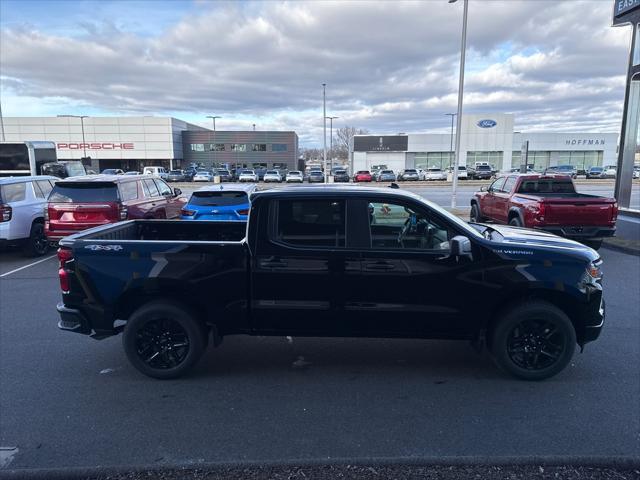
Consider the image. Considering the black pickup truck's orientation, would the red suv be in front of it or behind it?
behind

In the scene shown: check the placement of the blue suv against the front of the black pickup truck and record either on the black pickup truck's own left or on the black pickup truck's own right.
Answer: on the black pickup truck's own left

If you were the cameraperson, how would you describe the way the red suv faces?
facing away from the viewer and to the right of the viewer

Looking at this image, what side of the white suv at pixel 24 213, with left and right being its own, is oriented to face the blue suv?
right

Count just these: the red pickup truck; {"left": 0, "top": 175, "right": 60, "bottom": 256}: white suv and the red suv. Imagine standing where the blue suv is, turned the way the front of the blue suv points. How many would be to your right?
1

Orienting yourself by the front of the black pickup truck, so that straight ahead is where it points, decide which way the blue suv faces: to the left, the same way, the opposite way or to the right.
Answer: to the left

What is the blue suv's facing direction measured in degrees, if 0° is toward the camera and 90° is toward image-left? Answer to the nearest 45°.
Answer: approximately 180°

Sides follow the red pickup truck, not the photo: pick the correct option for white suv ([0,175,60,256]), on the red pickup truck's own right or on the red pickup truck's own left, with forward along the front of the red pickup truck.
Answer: on the red pickup truck's own left

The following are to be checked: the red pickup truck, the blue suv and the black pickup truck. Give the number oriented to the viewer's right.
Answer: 1

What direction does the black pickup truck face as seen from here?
to the viewer's right

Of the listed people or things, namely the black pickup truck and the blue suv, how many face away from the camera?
1

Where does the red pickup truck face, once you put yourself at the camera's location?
facing away from the viewer and to the left of the viewer

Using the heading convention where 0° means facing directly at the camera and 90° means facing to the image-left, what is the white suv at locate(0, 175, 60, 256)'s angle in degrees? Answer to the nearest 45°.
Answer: approximately 225°

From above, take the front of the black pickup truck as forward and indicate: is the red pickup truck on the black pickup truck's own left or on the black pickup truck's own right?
on the black pickup truck's own left

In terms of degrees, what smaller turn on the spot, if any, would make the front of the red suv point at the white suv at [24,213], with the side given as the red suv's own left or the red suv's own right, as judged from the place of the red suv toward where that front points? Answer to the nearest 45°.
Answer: approximately 90° to the red suv's own left

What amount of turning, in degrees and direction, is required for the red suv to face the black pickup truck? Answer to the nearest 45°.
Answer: approximately 135° to its right

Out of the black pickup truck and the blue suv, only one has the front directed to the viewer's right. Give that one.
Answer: the black pickup truck
